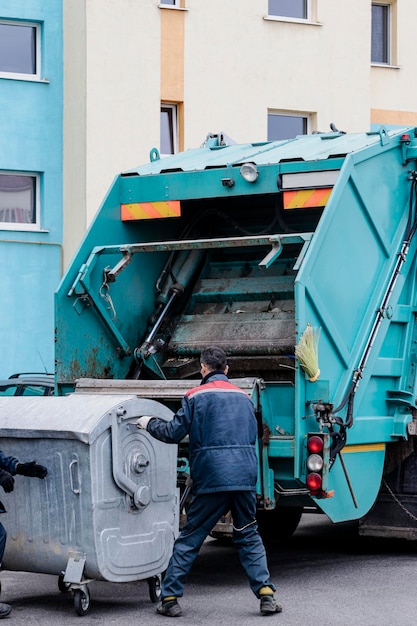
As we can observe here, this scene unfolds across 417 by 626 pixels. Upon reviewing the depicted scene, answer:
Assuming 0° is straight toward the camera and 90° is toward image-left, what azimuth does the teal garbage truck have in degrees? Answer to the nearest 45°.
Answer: approximately 225°

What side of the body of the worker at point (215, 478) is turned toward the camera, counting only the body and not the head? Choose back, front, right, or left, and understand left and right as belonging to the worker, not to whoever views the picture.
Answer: back

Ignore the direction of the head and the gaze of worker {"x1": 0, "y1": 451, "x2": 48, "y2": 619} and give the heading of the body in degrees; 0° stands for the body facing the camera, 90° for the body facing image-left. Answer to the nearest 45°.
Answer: approximately 270°

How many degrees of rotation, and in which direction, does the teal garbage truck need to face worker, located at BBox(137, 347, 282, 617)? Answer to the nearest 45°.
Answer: approximately 135° to its right

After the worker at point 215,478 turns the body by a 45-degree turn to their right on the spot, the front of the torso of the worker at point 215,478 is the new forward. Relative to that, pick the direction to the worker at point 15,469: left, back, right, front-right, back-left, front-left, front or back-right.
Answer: back-left

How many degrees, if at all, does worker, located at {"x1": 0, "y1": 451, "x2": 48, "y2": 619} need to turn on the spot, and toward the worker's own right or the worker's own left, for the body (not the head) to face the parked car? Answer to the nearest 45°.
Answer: approximately 90° to the worker's own left

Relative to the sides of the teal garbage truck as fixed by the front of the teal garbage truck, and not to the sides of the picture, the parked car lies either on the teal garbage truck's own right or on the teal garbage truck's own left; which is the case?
on the teal garbage truck's own left

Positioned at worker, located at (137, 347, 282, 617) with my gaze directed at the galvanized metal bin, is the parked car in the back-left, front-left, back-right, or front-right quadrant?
front-right
